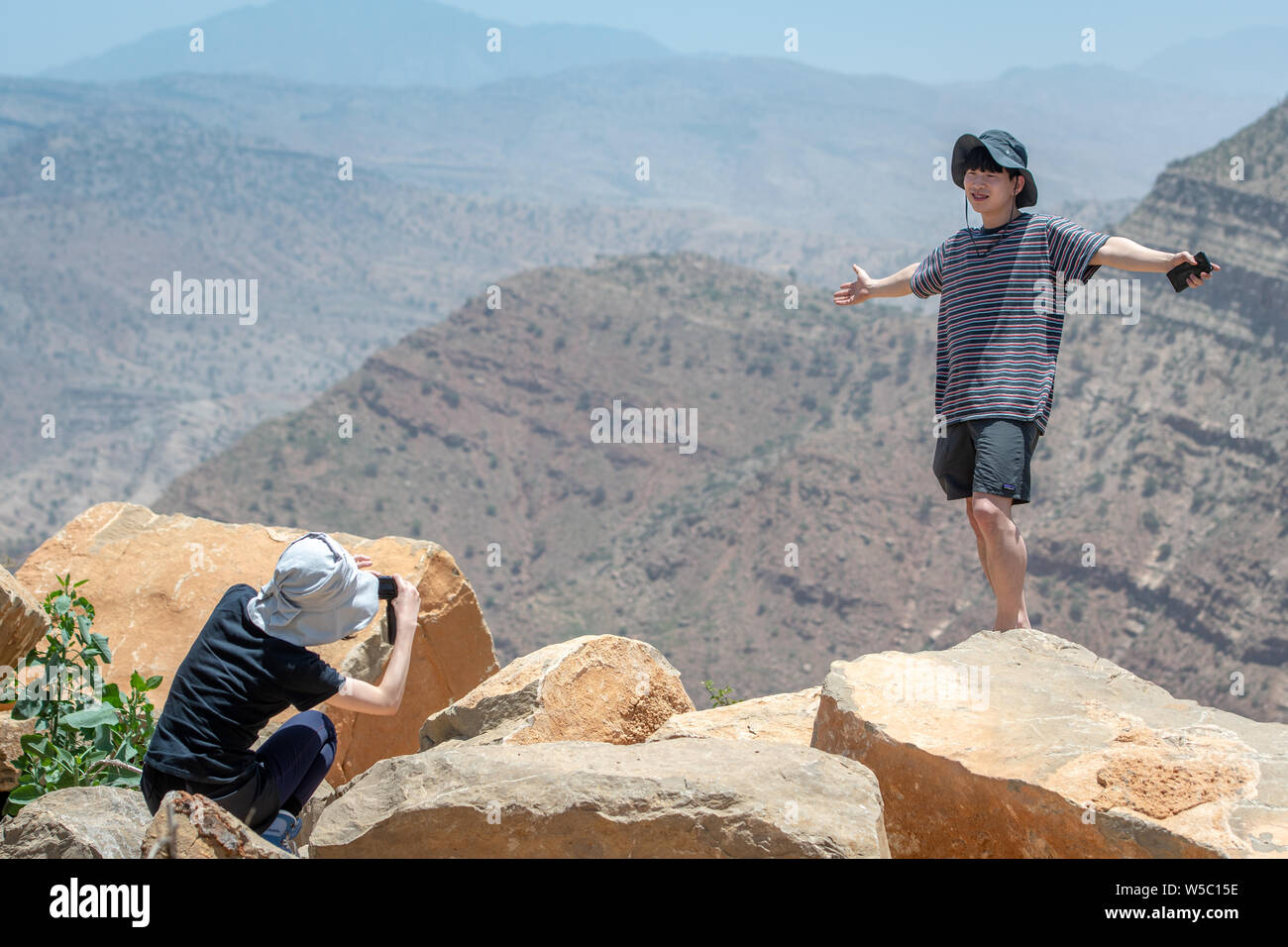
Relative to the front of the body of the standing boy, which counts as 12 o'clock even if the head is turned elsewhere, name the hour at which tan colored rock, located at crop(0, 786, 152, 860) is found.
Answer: The tan colored rock is roughly at 12 o'clock from the standing boy.

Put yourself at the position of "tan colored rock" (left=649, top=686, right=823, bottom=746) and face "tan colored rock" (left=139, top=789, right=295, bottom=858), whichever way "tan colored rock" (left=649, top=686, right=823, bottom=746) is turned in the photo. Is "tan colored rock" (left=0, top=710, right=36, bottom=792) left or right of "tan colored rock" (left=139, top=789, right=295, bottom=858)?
right

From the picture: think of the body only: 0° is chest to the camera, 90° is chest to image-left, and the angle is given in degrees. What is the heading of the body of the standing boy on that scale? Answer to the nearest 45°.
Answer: approximately 45°

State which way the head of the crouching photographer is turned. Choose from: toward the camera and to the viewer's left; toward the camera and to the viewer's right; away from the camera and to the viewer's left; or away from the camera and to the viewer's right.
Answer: away from the camera and to the viewer's right
